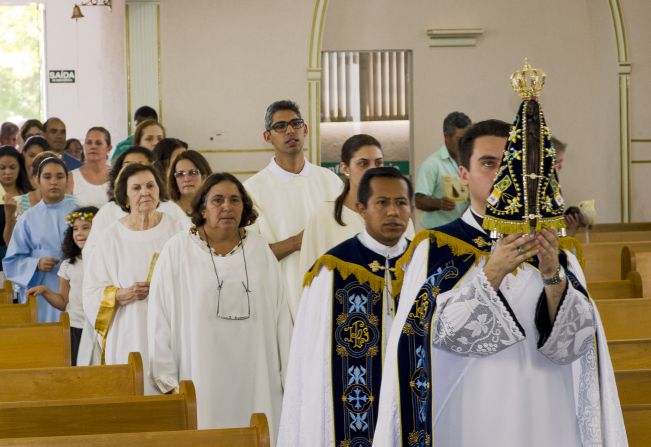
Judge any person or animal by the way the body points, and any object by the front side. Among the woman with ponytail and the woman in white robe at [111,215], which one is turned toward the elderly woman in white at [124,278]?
the woman in white robe

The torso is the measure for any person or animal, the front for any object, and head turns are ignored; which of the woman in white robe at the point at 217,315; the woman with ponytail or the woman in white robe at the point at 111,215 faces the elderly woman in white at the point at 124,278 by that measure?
the woman in white robe at the point at 111,215

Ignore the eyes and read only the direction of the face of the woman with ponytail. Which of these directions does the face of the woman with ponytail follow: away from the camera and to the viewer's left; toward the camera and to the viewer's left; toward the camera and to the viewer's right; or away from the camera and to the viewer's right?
toward the camera and to the viewer's right

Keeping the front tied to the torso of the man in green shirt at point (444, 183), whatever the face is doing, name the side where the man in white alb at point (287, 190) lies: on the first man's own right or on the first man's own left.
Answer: on the first man's own right

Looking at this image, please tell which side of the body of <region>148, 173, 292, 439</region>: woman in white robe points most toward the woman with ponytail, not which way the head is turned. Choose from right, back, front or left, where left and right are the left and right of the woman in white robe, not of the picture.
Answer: left

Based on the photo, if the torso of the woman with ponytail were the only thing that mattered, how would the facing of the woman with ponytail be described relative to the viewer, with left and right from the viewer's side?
facing the viewer and to the right of the viewer

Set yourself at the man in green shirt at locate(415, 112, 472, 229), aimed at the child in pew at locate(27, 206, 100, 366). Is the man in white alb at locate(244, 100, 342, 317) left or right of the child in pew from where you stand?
left
